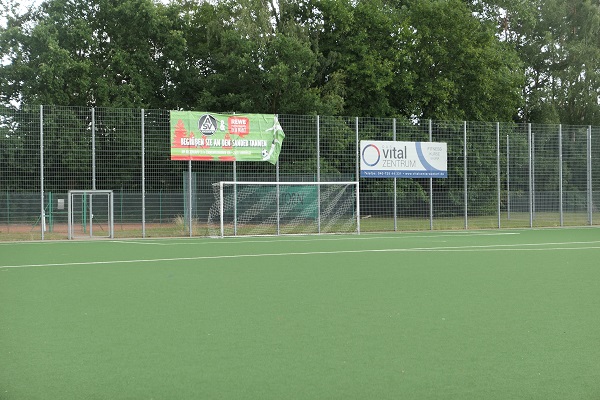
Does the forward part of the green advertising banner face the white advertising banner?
no

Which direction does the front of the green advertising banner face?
toward the camera

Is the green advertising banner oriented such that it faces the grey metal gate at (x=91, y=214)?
no
